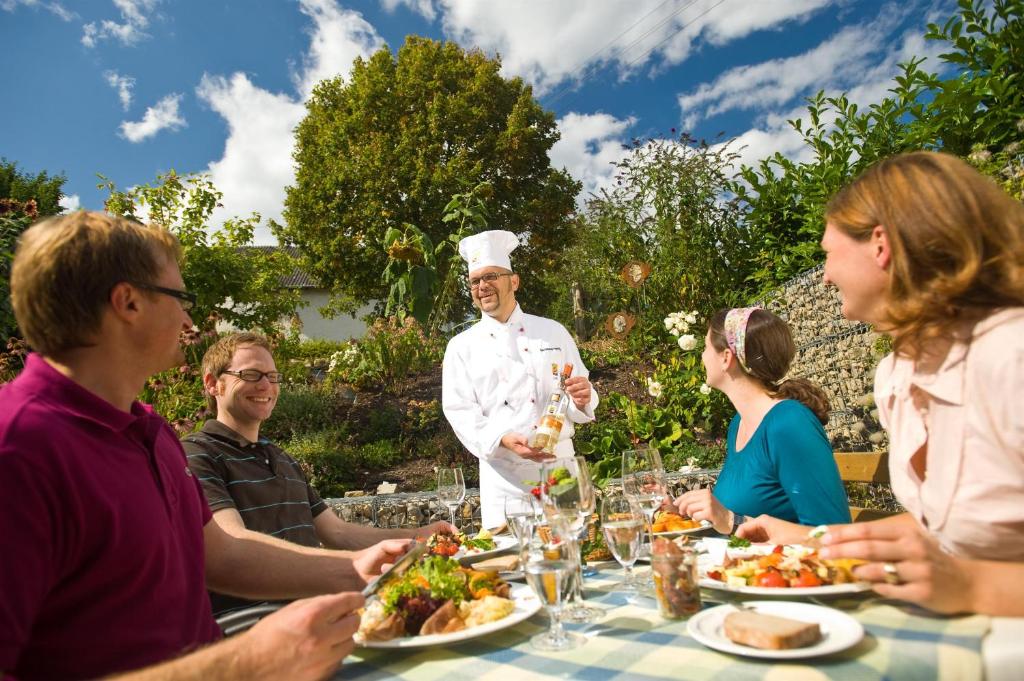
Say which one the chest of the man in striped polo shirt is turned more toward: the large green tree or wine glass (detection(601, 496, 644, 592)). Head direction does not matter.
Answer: the wine glass

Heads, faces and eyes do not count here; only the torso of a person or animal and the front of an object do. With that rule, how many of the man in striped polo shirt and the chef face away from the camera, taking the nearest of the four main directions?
0

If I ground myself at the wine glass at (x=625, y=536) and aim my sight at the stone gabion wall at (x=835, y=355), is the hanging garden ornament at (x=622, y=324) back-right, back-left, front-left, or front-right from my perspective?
front-left

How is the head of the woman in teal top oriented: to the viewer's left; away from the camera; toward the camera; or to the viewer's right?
to the viewer's left

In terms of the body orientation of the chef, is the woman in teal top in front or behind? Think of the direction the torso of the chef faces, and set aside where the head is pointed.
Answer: in front

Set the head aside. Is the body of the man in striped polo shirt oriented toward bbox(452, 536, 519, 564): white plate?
yes

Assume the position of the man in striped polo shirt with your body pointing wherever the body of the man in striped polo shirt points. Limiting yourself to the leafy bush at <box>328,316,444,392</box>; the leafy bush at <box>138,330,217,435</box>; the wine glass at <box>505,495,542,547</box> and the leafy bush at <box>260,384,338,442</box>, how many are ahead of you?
1

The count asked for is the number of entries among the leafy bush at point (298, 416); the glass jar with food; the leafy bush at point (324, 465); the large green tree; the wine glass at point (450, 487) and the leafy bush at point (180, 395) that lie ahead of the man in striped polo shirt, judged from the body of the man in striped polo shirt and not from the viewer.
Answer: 2

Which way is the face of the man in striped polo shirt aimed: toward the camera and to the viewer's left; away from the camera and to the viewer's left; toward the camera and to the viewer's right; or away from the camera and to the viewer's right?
toward the camera and to the viewer's right

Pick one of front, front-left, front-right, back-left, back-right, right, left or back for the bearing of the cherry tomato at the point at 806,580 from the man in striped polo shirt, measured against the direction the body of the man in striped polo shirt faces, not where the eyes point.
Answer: front

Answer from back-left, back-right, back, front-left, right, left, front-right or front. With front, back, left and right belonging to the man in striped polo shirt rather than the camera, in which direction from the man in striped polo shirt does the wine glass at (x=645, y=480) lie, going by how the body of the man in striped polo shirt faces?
front

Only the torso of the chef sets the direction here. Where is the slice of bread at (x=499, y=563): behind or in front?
in front

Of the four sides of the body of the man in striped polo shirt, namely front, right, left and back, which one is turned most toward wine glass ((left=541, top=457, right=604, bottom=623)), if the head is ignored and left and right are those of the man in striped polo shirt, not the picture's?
front

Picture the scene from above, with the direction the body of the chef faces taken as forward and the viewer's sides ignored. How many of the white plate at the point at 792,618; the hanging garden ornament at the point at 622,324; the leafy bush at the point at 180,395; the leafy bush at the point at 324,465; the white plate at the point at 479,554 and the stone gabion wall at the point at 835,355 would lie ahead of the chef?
2

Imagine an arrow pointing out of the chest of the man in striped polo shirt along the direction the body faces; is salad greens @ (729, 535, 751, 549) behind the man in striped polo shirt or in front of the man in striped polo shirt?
in front

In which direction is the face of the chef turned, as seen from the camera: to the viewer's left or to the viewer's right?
to the viewer's left

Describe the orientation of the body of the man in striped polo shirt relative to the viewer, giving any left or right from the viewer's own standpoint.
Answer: facing the viewer and to the right of the viewer

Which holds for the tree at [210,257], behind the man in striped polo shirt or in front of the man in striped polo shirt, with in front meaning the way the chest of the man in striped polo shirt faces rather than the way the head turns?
behind

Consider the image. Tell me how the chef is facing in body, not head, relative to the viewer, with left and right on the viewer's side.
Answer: facing the viewer

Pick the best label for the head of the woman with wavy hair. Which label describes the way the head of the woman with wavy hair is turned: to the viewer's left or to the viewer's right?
to the viewer's left
